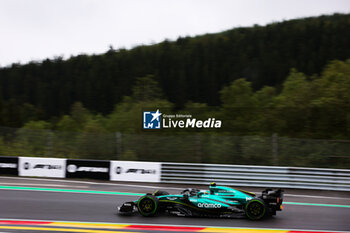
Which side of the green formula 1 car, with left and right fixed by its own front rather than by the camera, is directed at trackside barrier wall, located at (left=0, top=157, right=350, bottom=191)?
right

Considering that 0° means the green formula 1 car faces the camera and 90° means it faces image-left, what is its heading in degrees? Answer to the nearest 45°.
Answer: approximately 90°
